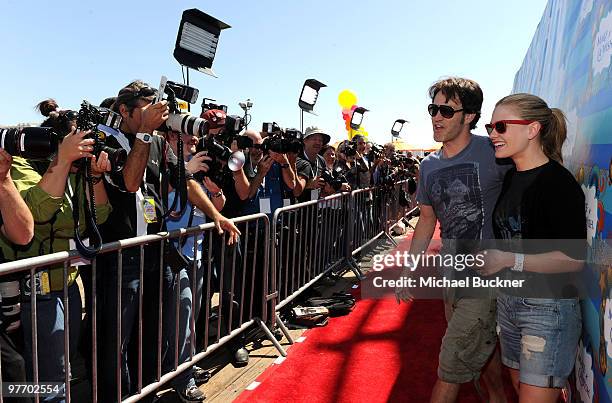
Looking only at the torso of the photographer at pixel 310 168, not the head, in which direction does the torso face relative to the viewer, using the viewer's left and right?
facing the viewer and to the right of the viewer

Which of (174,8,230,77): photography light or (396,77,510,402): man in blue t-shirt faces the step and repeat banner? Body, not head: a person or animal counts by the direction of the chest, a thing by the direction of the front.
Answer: the photography light

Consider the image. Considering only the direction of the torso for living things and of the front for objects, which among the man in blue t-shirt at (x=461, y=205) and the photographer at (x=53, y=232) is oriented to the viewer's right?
the photographer

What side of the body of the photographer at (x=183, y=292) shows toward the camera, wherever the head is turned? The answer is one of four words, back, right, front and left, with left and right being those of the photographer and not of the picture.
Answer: right

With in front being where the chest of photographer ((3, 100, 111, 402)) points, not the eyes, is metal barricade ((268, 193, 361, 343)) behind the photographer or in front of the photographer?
in front

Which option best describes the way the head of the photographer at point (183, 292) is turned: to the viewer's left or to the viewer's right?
to the viewer's right

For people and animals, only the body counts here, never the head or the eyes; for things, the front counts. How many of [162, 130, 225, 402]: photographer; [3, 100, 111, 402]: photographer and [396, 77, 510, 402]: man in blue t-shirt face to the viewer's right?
2

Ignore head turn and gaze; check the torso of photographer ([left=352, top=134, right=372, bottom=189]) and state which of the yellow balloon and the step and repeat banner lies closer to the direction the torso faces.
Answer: the step and repeat banner

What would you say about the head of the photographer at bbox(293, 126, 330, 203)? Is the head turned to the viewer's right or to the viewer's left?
to the viewer's right

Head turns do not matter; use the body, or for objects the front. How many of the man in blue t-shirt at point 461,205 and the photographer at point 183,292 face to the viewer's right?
1

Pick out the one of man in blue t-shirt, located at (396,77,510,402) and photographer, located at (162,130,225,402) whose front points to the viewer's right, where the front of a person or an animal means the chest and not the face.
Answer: the photographer

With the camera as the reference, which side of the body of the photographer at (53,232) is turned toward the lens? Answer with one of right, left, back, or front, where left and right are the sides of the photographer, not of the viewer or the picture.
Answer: right
